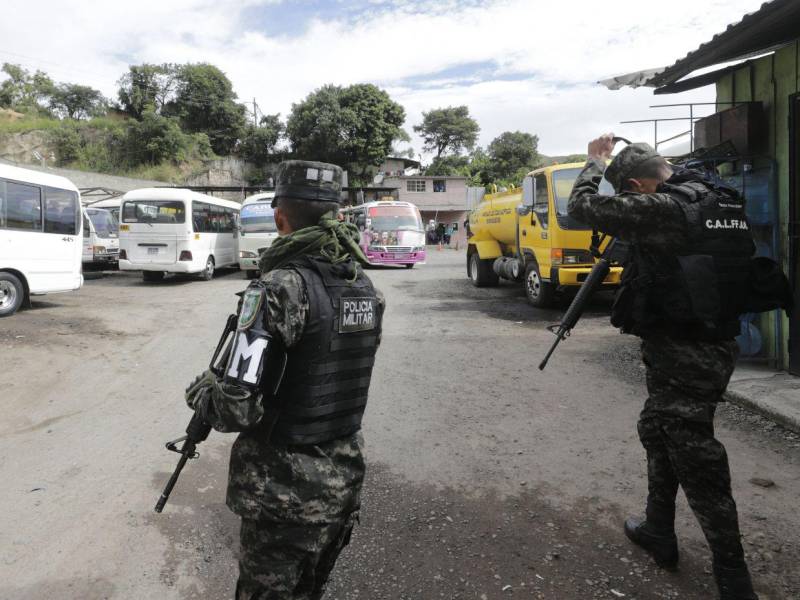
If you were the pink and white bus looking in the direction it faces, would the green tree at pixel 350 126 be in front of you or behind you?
behind

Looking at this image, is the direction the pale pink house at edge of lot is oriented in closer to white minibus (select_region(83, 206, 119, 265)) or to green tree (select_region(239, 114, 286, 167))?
the white minibus

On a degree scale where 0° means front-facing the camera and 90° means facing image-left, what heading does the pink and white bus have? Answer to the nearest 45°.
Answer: approximately 0°

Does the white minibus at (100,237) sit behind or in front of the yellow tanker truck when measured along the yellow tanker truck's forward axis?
behind

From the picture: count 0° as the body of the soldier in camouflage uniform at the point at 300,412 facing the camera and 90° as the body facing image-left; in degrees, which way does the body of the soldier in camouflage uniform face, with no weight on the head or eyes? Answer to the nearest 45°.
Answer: approximately 135°

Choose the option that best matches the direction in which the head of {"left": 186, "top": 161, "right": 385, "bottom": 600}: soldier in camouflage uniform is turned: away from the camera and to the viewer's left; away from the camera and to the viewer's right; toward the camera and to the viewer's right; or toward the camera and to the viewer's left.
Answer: away from the camera and to the viewer's left

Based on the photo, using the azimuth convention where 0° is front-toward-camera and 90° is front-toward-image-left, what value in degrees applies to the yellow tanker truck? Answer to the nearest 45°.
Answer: approximately 315°

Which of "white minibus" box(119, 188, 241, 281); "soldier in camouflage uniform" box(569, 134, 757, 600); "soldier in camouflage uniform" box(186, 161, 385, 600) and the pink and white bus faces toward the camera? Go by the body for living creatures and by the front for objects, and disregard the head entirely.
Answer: the pink and white bus

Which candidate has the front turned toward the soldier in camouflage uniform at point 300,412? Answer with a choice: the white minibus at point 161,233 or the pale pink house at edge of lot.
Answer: the pale pink house at edge of lot

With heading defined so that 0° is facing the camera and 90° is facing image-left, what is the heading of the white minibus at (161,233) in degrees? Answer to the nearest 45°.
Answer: approximately 225°
